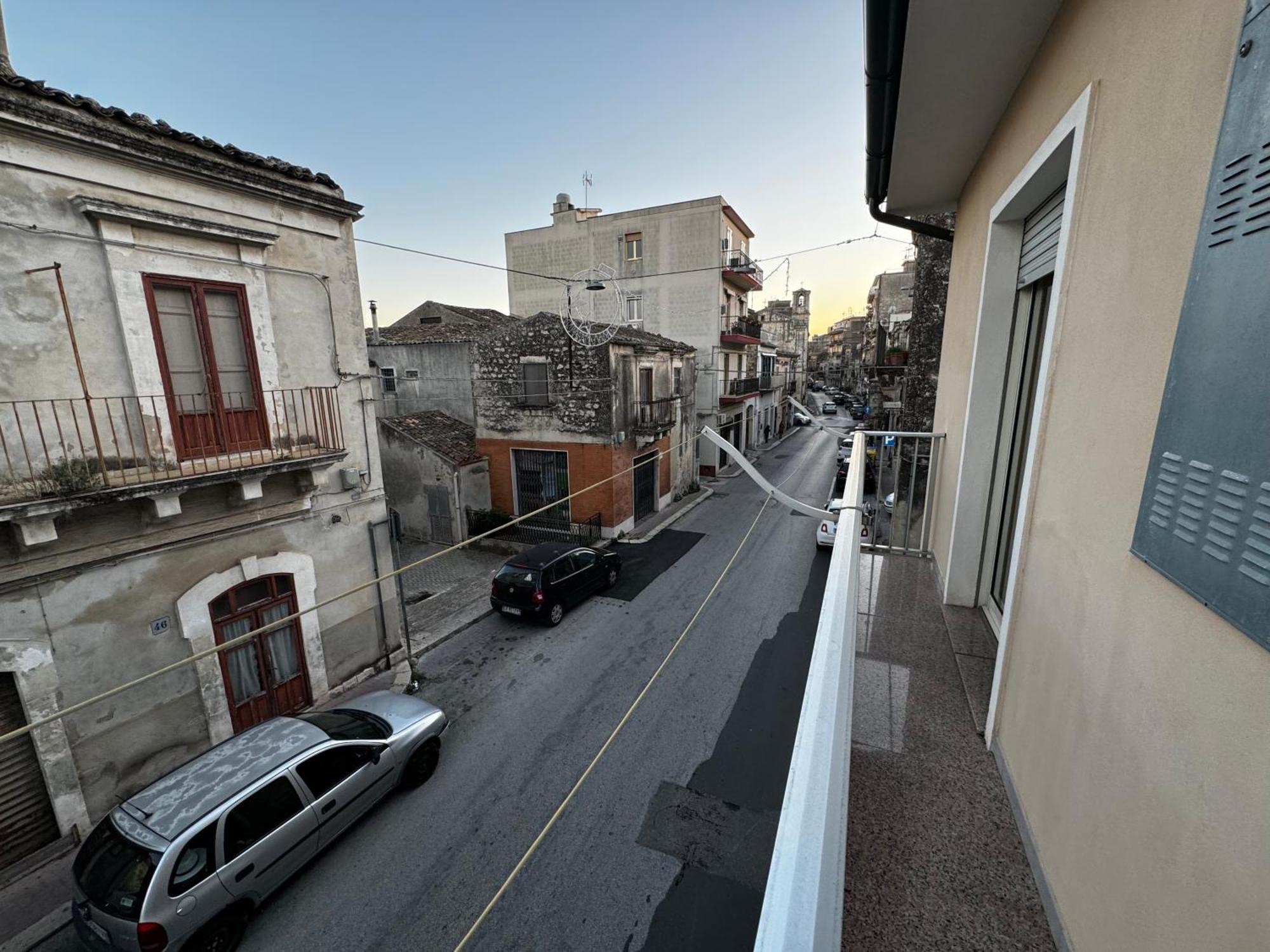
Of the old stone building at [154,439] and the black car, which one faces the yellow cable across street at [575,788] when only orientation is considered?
the old stone building

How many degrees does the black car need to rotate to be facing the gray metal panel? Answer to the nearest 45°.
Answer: approximately 135° to its right

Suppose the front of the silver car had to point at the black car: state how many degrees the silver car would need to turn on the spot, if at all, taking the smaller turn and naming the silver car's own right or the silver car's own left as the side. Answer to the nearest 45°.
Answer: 0° — it already faces it

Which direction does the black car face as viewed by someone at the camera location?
facing away from the viewer and to the right of the viewer

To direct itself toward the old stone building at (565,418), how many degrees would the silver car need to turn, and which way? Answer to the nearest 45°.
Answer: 0° — it already faces it

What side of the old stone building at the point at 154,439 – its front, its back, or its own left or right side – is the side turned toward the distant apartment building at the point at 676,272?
left

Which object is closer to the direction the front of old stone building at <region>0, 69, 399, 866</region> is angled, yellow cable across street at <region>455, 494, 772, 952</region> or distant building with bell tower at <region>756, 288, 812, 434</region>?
the yellow cable across street

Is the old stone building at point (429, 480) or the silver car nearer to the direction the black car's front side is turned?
the old stone building

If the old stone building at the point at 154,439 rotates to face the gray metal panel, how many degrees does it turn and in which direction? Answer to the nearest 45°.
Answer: approximately 45° to its right

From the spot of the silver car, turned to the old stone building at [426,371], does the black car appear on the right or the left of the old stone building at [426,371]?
right

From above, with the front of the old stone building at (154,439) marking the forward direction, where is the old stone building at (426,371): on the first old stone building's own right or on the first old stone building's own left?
on the first old stone building's own left

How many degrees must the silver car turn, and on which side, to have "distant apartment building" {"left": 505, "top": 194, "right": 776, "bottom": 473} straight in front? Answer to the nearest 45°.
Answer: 0° — it already faces it

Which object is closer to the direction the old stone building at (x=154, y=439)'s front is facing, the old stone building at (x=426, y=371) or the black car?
the black car

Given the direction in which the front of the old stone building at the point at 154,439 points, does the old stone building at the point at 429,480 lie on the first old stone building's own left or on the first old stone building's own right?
on the first old stone building's own left

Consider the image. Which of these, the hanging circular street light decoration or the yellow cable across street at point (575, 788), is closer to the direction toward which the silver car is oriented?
the hanging circular street light decoration

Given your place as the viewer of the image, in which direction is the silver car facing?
facing away from the viewer and to the right of the viewer
